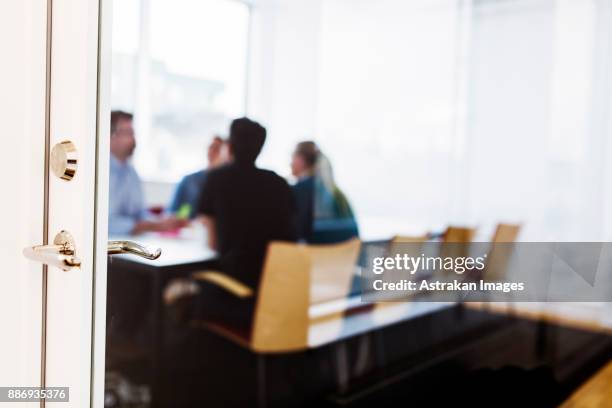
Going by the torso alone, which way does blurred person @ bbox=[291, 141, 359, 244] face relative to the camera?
to the viewer's left

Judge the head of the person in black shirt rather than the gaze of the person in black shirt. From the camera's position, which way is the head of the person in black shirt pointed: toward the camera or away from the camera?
away from the camera

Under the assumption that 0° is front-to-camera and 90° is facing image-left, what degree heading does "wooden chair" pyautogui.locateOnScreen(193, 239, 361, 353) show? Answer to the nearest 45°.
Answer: approximately 135°

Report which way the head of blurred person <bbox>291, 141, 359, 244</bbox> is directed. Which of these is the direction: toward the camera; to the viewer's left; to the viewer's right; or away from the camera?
to the viewer's left

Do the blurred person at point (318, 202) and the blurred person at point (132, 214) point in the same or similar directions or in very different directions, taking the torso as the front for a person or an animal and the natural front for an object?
very different directions

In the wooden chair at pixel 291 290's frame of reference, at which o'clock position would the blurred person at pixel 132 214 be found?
The blurred person is roughly at 11 o'clock from the wooden chair.

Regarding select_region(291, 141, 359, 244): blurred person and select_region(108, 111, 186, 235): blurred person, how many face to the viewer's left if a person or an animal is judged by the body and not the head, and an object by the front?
1

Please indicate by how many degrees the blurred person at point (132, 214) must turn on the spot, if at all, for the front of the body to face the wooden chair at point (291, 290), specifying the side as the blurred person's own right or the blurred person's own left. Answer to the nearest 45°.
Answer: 0° — they already face it

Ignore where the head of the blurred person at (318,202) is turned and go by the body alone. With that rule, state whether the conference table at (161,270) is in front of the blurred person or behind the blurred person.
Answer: in front
